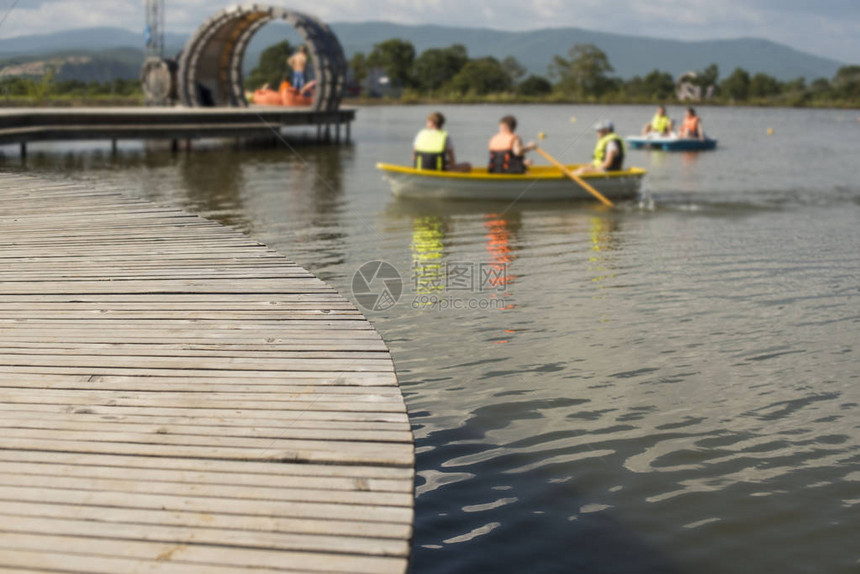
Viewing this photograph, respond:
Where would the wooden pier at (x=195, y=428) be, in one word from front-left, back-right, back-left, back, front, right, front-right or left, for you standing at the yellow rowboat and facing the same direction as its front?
left

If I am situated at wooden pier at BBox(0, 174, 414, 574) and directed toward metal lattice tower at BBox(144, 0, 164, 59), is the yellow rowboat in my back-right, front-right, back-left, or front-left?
front-right

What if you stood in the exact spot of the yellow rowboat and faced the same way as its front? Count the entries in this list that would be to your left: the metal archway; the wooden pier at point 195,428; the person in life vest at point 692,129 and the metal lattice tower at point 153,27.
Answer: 1

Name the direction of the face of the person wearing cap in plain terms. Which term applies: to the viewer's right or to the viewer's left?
to the viewer's left

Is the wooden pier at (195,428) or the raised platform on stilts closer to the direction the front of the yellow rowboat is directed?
the raised platform on stilts

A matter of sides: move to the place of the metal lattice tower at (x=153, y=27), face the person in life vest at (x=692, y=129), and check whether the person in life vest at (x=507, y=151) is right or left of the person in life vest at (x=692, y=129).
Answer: right

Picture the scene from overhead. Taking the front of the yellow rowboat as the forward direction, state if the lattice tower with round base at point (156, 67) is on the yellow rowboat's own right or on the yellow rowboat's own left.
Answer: on the yellow rowboat's own right

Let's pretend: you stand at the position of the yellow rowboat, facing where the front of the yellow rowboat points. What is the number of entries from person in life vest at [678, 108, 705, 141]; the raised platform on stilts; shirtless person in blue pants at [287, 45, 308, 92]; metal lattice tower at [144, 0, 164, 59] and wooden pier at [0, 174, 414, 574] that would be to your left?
1

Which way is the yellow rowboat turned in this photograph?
to the viewer's left

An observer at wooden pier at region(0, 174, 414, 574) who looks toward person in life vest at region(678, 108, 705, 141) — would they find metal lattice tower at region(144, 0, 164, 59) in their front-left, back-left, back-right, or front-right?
front-left
